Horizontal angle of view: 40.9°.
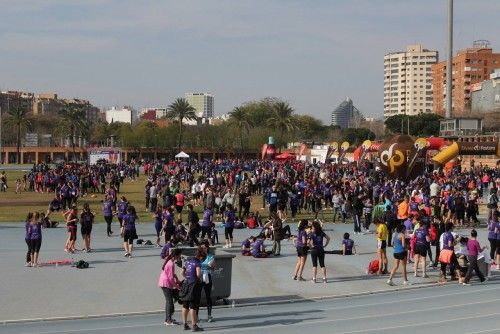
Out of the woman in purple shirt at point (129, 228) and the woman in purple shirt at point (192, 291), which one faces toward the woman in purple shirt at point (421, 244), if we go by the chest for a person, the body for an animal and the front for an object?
the woman in purple shirt at point (192, 291)

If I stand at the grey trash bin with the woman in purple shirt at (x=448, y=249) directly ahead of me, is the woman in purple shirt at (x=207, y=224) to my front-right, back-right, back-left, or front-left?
front-left

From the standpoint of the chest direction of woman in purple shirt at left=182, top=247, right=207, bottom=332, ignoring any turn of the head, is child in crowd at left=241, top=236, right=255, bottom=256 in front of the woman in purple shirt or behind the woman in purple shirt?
in front

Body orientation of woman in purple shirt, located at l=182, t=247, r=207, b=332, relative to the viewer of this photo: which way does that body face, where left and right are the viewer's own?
facing away from the viewer and to the right of the viewer
